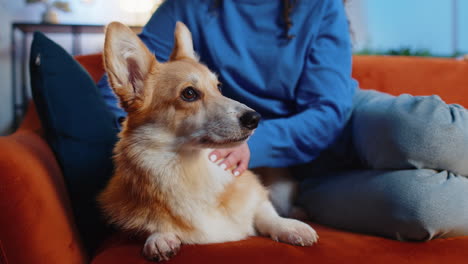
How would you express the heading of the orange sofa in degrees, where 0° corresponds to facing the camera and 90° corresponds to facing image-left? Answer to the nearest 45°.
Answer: approximately 0°

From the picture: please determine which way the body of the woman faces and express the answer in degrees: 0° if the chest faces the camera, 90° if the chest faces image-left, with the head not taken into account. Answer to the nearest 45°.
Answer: approximately 0°

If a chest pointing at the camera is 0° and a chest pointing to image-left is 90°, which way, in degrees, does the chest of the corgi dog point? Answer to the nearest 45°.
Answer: approximately 315°
